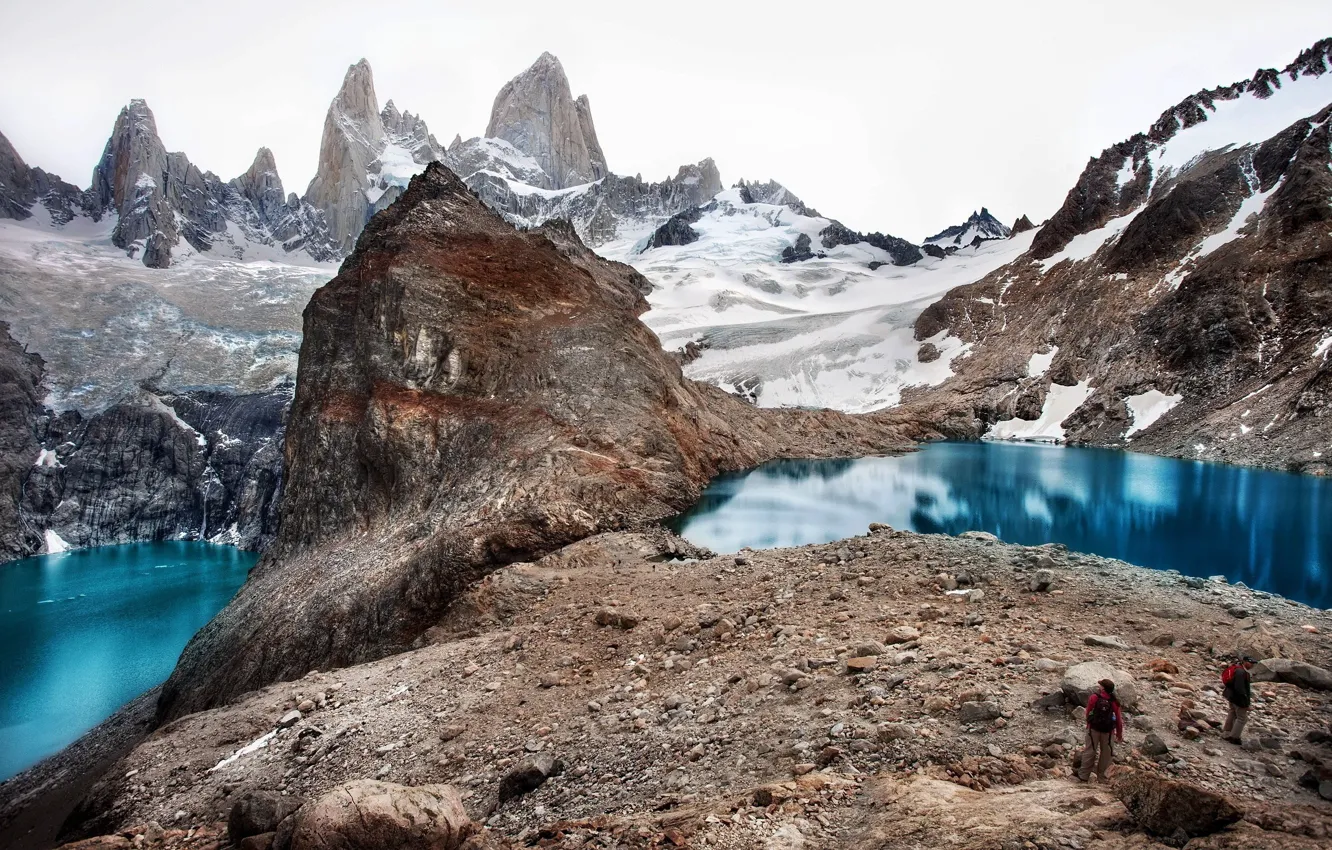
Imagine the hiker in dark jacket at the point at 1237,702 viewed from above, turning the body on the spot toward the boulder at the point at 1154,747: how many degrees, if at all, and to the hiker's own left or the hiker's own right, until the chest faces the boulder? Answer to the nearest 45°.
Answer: approximately 135° to the hiker's own right

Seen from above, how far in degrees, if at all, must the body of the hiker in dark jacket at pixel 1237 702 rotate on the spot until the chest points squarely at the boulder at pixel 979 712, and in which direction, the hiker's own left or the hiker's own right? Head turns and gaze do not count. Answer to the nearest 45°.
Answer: approximately 180°

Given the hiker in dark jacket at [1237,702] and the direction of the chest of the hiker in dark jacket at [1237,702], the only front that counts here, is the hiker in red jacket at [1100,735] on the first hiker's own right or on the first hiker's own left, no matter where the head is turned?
on the first hiker's own right

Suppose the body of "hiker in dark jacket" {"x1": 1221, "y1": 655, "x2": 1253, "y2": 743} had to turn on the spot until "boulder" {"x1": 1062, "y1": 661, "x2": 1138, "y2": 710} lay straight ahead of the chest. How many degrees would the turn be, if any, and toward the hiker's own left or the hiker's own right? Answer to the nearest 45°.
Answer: approximately 180°

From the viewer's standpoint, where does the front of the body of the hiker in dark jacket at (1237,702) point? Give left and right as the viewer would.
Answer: facing to the right of the viewer

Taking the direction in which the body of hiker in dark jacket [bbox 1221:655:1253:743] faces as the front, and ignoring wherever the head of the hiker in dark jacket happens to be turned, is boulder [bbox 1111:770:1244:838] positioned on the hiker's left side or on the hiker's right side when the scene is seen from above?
on the hiker's right side

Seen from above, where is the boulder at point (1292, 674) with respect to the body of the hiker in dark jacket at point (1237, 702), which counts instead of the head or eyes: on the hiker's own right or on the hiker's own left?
on the hiker's own left

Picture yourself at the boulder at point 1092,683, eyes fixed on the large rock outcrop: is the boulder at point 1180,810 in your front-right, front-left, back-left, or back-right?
back-left
